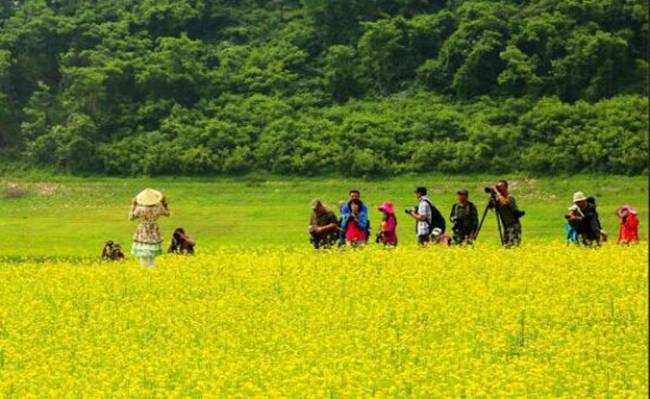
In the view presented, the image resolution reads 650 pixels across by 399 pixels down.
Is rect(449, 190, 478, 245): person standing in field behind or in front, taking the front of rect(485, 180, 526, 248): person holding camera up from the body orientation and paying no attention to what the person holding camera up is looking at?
in front

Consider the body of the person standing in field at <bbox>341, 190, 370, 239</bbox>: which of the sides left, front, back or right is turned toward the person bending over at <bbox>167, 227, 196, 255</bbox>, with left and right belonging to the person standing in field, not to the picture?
right

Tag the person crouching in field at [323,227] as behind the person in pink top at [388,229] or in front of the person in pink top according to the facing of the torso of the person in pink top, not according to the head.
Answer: in front

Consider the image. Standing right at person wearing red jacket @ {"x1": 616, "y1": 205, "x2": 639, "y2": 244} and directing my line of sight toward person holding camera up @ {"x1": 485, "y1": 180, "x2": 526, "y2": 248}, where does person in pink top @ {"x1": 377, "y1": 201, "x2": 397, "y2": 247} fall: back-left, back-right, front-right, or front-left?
front-right

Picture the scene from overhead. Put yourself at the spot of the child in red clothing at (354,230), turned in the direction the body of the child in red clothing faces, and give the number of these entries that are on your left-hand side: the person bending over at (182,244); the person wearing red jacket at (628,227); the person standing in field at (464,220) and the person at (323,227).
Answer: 2

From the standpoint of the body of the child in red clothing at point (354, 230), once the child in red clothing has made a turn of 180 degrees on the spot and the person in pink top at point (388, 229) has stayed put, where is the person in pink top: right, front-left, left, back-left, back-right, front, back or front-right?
front-right

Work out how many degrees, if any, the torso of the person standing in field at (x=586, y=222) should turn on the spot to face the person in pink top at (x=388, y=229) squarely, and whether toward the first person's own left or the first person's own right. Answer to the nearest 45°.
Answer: approximately 45° to the first person's own right

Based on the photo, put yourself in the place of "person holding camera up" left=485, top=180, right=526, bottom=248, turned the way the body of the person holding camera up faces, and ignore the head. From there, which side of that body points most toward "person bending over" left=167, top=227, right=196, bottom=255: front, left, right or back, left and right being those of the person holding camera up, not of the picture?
front

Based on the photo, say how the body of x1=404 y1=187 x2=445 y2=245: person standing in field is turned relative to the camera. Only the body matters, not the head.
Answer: to the viewer's left

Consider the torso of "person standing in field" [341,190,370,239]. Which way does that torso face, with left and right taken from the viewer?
facing the viewer

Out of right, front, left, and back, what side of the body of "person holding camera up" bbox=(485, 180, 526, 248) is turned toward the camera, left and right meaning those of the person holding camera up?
left

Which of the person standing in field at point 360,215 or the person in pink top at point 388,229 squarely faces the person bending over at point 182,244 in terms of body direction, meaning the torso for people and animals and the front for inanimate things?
the person in pink top
